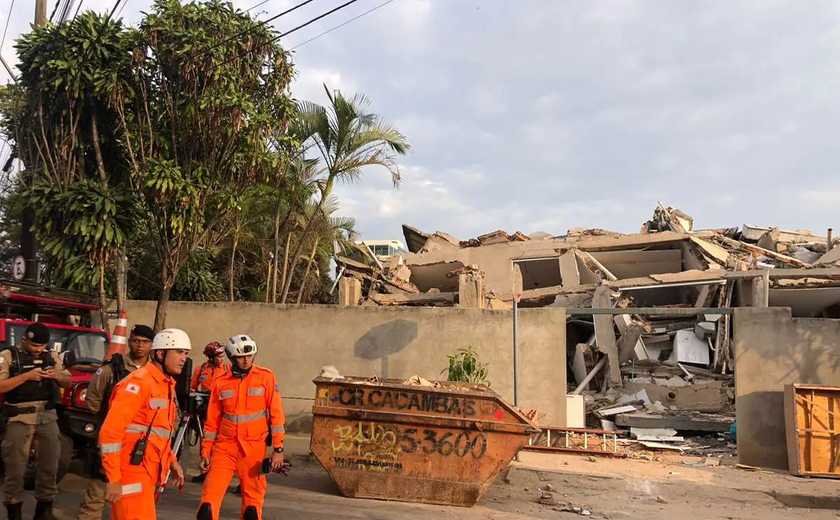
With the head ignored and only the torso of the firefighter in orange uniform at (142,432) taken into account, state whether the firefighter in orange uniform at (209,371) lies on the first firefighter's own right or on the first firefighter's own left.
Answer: on the first firefighter's own left

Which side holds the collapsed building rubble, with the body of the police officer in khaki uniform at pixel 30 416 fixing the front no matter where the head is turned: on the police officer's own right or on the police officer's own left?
on the police officer's own left

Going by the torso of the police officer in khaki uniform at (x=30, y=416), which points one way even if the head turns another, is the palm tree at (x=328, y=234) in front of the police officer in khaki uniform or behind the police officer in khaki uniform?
behind

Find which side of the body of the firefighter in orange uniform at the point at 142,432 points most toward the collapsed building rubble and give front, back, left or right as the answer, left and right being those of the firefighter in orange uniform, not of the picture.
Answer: left

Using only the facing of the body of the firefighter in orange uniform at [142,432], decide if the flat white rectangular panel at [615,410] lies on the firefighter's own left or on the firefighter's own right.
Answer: on the firefighter's own left

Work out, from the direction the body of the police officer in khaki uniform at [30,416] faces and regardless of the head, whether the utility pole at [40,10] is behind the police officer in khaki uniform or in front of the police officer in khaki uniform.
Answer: behind

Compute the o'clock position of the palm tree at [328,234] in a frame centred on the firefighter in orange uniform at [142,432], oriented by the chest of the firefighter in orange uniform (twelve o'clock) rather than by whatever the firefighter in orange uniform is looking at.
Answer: The palm tree is roughly at 8 o'clock from the firefighter in orange uniform.
